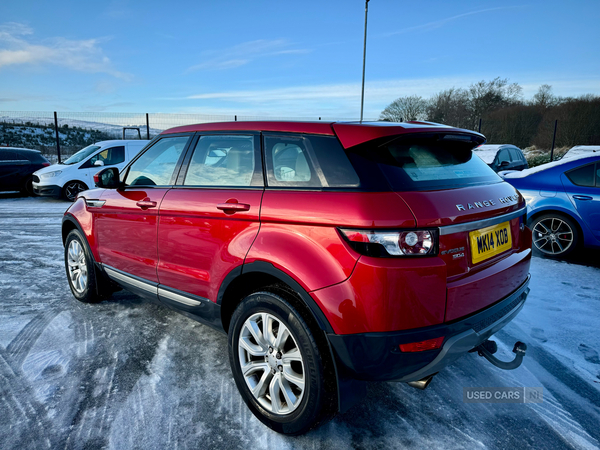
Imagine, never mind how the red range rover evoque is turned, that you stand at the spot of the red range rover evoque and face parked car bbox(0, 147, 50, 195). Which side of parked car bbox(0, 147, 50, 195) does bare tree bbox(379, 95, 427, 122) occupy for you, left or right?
right

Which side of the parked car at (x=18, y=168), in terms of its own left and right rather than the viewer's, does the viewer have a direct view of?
left

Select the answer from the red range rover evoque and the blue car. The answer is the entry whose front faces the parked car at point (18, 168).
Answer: the red range rover evoque

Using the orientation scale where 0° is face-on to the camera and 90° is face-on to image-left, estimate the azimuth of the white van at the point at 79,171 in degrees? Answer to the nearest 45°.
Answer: approximately 45°

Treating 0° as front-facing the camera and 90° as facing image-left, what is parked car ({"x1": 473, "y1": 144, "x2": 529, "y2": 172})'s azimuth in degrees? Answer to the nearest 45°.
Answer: approximately 45°
